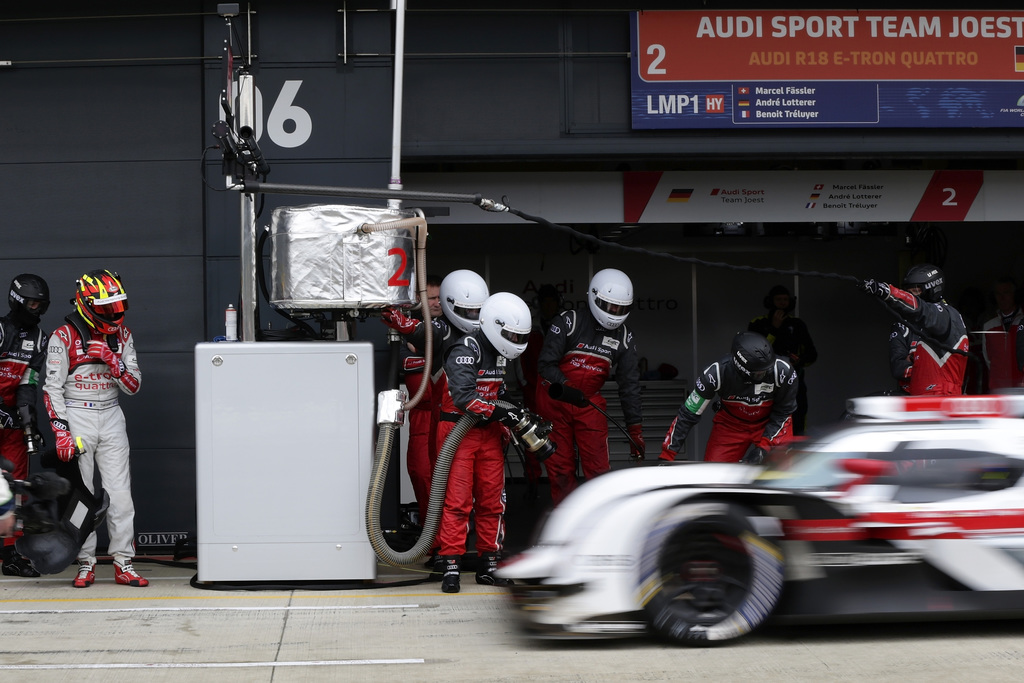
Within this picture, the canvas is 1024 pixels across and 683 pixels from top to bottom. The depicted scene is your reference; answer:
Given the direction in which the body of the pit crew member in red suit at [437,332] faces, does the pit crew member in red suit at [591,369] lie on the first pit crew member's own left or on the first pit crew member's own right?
on the first pit crew member's own left

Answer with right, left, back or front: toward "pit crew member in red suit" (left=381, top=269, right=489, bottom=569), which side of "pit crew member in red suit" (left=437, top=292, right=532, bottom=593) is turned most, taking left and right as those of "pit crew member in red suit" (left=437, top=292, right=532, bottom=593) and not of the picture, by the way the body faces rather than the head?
back

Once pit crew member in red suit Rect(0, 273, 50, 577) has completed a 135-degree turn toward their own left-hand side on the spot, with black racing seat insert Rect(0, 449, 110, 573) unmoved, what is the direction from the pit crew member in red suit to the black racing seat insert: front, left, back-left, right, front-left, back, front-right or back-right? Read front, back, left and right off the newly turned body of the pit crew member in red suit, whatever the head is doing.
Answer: back

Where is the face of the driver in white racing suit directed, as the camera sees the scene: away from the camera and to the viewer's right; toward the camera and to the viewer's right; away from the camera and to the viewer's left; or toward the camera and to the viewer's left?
toward the camera and to the viewer's right

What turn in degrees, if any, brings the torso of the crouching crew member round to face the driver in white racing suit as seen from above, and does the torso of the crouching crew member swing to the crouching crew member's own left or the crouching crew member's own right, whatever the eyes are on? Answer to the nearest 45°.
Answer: approximately 90° to the crouching crew member's own right

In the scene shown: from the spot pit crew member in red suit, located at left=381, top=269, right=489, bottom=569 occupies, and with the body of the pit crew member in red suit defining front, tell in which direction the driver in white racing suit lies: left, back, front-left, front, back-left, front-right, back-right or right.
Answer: back-right

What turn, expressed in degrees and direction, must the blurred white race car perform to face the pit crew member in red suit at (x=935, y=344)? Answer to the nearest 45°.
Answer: approximately 90° to its right

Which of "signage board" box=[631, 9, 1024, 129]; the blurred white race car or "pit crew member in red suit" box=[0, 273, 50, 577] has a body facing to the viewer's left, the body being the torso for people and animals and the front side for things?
the blurred white race car

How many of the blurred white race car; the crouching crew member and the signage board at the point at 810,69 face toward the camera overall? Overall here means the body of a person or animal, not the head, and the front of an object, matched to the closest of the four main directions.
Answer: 2

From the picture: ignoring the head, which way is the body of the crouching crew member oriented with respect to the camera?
toward the camera

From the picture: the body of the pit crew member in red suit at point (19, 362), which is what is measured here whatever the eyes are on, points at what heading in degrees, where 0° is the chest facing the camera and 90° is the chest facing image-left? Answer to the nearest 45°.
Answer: approximately 315°

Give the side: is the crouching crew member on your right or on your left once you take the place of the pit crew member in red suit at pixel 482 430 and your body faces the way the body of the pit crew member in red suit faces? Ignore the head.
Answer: on your left

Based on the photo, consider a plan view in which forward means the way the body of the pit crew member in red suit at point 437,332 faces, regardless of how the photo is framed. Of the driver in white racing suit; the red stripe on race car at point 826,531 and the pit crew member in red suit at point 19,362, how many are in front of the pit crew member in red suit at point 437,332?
1

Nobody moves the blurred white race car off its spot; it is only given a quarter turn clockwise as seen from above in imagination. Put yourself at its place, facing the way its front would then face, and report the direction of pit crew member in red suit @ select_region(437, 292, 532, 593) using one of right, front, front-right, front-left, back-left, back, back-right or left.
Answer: front-left
